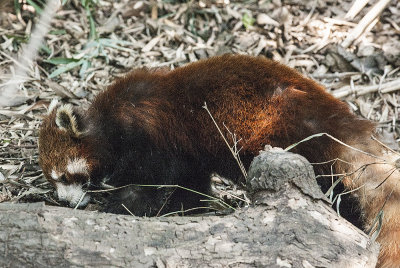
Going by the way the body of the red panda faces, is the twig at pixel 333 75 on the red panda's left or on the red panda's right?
on the red panda's right

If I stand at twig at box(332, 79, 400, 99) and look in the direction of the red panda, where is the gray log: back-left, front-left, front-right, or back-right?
front-left

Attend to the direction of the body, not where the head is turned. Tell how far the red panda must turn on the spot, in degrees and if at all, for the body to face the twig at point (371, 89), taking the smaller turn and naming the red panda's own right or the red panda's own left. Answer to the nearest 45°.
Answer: approximately 135° to the red panda's own right

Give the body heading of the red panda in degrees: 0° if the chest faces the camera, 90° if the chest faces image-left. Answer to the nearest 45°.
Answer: approximately 90°

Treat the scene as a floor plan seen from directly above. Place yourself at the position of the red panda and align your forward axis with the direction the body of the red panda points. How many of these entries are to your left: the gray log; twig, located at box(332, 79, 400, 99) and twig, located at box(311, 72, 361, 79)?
1
